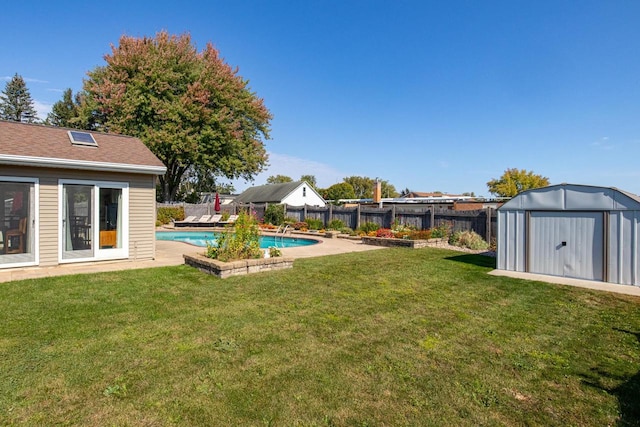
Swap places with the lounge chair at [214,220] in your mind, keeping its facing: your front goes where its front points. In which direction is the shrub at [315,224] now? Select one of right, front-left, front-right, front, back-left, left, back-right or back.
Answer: left

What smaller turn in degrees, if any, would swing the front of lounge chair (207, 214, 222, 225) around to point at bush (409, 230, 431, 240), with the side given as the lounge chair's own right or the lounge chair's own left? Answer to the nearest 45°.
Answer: approximately 90° to the lounge chair's own left

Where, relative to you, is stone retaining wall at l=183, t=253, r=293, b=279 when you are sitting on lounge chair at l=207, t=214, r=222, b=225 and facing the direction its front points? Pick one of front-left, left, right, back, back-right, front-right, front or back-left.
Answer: front-left

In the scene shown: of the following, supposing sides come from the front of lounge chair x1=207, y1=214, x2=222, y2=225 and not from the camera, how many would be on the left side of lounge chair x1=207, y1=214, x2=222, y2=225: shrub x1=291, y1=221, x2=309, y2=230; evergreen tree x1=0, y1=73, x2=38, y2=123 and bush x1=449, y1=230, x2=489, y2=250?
2

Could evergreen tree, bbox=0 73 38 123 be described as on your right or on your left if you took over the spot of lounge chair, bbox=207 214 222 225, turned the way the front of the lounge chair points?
on your right

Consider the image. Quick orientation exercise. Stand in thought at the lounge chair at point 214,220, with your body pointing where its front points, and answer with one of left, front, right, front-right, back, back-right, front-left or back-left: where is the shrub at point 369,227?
left

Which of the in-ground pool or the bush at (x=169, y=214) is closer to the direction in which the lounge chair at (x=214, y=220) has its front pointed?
the in-ground pool

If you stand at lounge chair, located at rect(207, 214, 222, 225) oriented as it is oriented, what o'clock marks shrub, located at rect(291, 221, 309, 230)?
The shrub is roughly at 9 o'clock from the lounge chair.

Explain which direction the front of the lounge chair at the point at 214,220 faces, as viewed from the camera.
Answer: facing the viewer and to the left of the viewer

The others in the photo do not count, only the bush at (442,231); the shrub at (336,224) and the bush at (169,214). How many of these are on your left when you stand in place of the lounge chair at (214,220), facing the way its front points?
2

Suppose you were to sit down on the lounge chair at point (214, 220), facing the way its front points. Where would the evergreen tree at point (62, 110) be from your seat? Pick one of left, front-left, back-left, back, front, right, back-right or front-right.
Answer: right

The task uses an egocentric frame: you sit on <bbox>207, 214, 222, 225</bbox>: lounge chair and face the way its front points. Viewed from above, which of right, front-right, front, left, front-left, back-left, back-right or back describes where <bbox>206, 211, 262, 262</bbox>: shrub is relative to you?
front-left

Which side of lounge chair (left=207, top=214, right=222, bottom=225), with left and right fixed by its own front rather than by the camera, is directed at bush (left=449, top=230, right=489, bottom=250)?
left

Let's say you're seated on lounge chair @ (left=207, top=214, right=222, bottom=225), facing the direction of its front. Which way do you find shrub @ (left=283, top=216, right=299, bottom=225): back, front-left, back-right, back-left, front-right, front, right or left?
left

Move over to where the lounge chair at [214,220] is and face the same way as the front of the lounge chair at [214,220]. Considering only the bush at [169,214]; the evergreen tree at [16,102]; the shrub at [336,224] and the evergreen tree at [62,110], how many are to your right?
3

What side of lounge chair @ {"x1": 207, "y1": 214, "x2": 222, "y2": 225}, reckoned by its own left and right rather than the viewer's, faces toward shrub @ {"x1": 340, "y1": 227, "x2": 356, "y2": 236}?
left
